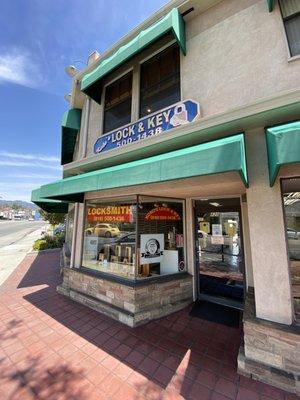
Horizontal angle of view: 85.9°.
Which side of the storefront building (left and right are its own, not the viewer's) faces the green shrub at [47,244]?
right

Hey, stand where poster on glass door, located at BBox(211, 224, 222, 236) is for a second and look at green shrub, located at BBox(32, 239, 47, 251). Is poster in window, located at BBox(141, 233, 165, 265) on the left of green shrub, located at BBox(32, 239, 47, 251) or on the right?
left

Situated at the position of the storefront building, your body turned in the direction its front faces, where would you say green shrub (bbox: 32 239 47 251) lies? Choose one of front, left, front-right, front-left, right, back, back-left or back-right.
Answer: right

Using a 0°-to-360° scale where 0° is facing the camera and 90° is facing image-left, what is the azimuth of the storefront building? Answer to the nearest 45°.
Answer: approximately 45°

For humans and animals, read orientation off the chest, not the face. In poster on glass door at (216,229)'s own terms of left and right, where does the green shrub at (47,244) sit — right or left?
on its right

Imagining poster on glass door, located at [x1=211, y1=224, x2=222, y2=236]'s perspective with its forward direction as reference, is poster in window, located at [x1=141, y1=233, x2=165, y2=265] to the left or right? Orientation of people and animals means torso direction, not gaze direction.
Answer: on its right

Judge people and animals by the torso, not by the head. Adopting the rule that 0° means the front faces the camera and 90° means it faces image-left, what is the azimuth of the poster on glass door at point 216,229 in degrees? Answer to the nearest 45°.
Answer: approximately 0°

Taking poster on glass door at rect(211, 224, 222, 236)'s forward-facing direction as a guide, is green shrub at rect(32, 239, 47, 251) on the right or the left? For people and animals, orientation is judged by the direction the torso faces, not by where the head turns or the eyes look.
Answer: on its right

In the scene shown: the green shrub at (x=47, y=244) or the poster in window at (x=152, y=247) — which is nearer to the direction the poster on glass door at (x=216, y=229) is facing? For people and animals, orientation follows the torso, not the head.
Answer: the poster in window
